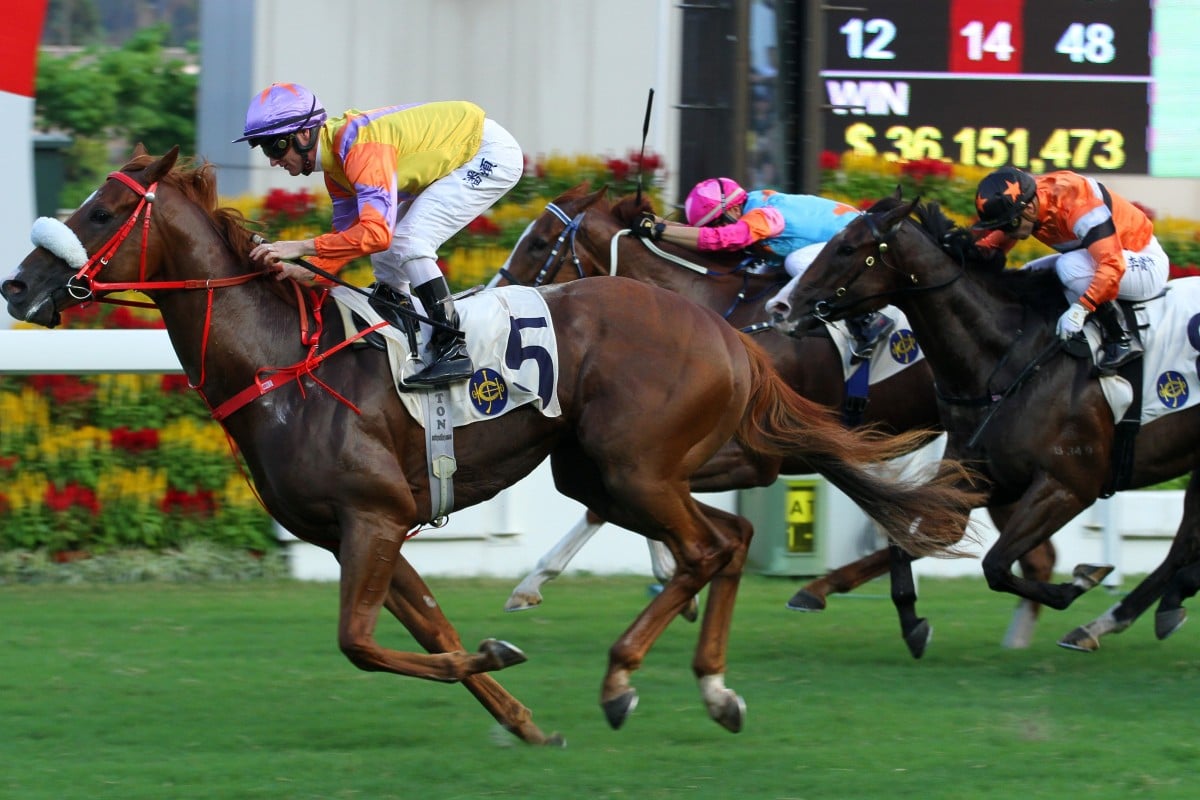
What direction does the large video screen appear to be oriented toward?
toward the camera

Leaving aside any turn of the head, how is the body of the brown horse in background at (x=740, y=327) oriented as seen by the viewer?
to the viewer's left

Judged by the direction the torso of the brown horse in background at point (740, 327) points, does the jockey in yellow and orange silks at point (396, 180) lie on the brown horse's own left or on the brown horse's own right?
on the brown horse's own left

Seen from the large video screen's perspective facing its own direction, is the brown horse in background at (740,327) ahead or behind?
ahead

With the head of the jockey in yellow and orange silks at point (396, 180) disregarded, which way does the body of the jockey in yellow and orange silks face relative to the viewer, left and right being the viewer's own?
facing to the left of the viewer

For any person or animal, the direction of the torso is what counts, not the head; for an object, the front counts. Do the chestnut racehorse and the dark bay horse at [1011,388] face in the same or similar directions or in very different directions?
same or similar directions

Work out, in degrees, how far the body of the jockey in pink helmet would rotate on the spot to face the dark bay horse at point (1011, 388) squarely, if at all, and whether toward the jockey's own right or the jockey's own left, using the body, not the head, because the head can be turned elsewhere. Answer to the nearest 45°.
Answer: approximately 135° to the jockey's own left

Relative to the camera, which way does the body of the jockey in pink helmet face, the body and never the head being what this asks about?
to the viewer's left

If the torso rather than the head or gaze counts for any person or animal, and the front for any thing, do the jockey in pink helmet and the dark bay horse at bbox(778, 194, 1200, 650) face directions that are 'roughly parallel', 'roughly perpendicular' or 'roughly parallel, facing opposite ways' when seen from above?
roughly parallel

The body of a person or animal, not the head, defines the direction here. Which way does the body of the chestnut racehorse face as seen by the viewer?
to the viewer's left

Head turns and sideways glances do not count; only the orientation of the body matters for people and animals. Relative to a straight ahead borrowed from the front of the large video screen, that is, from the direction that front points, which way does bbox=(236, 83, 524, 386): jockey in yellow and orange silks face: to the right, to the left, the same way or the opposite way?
to the right

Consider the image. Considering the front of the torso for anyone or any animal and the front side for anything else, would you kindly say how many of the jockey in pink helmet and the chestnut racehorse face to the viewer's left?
2

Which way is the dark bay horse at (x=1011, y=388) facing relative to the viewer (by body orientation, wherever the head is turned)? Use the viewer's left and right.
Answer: facing to the left of the viewer

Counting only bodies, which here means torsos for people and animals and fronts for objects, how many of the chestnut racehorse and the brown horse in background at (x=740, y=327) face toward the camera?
0
